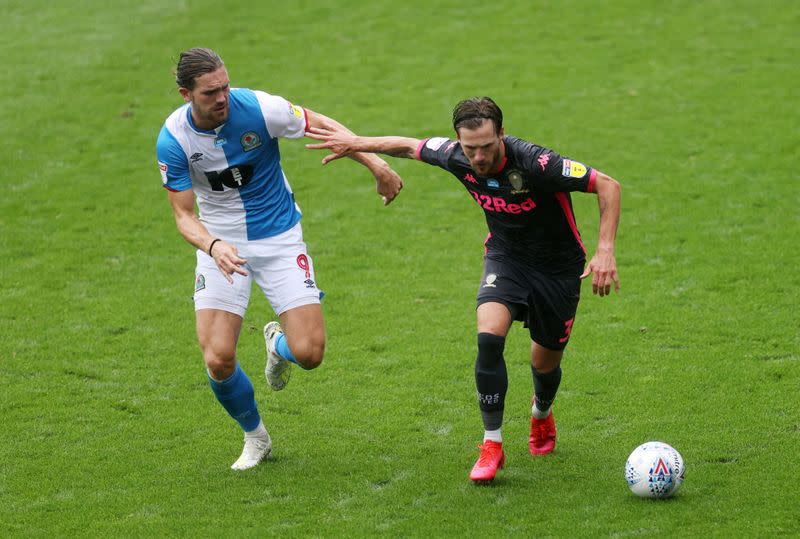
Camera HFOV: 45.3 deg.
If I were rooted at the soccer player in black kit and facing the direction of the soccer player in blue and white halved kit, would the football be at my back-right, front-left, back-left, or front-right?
back-left

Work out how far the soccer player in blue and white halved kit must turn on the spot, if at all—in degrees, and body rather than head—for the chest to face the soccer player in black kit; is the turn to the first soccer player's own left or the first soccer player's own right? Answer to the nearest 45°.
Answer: approximately 90° to the first soccer player's own left

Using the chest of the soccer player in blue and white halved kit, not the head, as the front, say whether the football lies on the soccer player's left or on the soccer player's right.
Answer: on the soccer player's left

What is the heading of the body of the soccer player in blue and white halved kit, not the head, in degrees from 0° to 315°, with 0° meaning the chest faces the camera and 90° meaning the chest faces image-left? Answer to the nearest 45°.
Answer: approximately 0°
